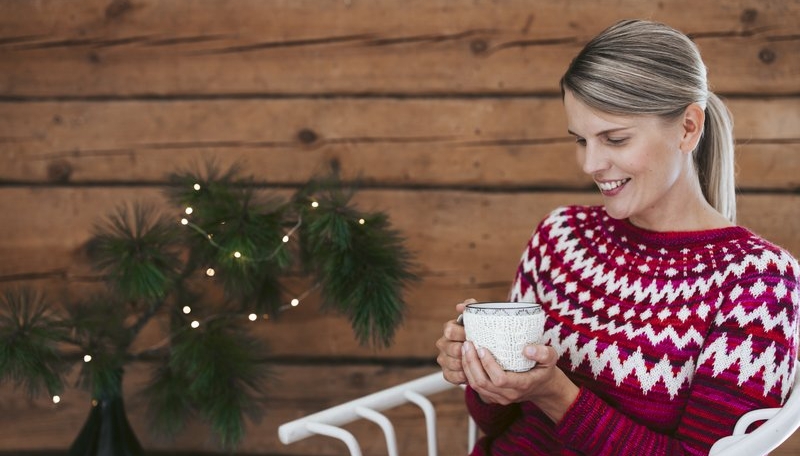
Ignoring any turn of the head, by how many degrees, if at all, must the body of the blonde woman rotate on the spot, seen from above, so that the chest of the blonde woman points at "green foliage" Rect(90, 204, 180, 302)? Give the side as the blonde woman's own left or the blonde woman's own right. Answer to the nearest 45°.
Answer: approximately 45° to the blonde woman's own right

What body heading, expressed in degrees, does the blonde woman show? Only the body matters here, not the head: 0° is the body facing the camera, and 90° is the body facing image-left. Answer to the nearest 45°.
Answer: approximately 45°

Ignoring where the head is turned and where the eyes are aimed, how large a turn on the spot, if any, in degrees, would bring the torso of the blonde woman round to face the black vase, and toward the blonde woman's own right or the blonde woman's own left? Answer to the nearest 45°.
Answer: approximately 45° to the blonde woman's own right

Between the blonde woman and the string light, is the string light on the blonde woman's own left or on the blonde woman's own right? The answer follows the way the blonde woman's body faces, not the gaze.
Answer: on the blonde woman's own right
